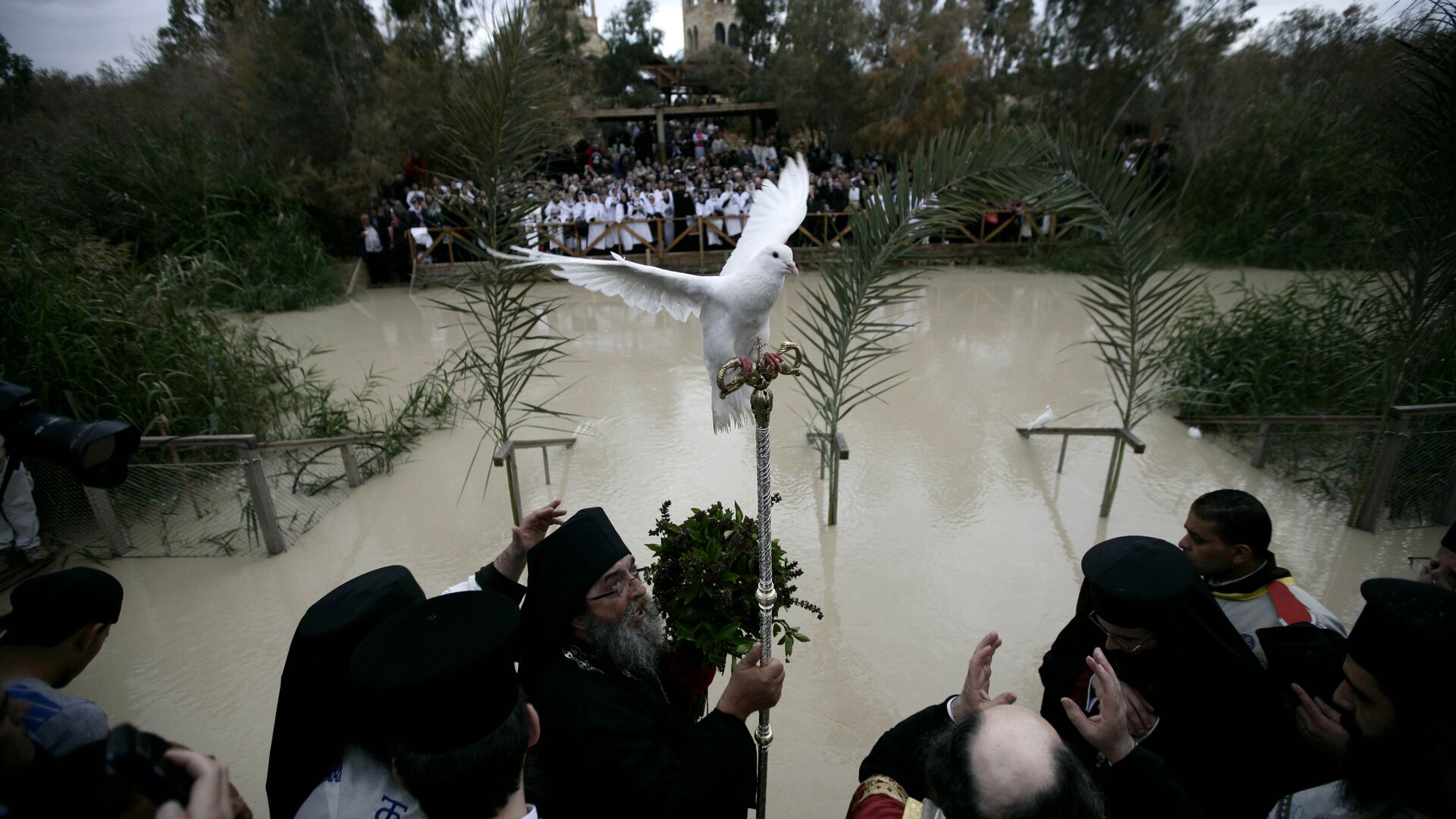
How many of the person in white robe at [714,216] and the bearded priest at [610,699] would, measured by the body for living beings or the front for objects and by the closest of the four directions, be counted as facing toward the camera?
1

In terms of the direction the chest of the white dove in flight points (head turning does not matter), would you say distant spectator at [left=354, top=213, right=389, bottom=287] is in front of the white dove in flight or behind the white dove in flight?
behind

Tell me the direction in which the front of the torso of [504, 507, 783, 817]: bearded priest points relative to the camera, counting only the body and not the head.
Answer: to the viewer's right

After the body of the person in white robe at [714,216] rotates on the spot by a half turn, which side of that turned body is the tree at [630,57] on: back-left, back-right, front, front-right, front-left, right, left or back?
front

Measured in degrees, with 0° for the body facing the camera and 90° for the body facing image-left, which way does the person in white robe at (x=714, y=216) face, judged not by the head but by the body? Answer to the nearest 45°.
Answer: approximately 0°

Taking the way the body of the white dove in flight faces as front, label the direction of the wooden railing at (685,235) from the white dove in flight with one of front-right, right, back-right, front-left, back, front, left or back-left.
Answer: back-left

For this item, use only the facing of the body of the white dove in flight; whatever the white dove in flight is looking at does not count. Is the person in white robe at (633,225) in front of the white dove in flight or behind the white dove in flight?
behind

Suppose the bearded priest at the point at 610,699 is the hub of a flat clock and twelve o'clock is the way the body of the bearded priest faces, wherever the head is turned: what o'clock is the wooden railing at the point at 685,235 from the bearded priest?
The wooden railing is roughly at 9 o'clock from the bearded priest.

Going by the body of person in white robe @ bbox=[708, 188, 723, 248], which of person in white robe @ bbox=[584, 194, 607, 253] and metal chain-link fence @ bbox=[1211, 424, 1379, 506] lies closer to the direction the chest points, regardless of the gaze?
the metal chain-link fence

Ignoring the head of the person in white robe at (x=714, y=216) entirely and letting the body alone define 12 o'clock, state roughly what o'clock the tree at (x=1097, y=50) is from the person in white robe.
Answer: The tree is roughly at 8 o'clock from the person in white robe.
